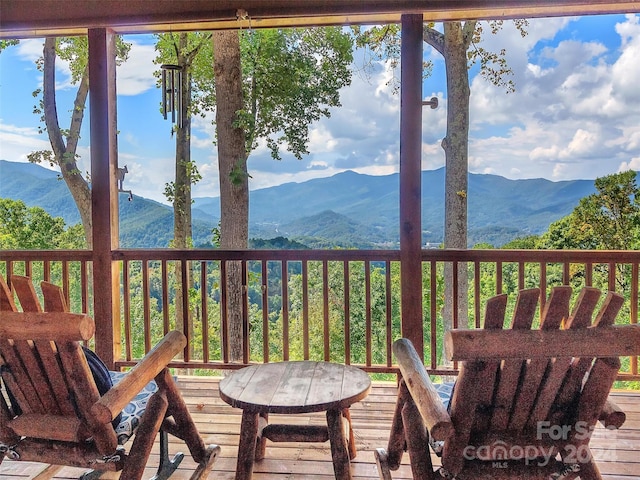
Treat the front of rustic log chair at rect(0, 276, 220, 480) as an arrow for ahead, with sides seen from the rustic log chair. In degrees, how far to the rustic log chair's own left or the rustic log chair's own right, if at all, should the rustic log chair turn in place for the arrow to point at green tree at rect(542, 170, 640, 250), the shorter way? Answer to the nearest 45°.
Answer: approximately 45° to the rustic log chair's own right

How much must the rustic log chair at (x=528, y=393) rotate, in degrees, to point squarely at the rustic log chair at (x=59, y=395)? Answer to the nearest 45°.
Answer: approximately 45° to its left

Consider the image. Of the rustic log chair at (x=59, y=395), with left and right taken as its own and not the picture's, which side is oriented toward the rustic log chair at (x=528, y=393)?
right

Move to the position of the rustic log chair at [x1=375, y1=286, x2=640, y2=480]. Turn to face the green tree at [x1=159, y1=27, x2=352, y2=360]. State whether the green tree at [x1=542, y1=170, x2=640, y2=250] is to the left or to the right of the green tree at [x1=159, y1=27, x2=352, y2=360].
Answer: right

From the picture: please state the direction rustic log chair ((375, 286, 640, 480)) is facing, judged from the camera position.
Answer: facing away from the viewer and to the left of the viewer

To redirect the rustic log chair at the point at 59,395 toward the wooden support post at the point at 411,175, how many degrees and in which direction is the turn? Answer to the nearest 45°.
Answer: approximately 45° to its right

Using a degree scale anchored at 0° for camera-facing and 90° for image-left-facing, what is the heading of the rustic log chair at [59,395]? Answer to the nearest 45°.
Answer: approximately 225°

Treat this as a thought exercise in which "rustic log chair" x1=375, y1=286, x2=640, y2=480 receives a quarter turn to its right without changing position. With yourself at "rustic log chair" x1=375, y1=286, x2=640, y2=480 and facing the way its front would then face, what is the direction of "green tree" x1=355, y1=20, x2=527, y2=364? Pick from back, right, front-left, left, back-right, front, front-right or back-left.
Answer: front-left

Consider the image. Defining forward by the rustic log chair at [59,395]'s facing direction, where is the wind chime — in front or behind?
in front

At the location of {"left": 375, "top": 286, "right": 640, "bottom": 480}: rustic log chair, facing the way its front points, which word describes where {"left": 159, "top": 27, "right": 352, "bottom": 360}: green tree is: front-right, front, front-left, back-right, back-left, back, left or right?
front

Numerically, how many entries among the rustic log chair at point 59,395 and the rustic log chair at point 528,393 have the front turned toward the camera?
0
